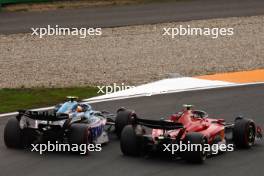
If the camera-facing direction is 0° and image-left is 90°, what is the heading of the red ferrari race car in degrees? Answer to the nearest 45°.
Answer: approximately 225°
